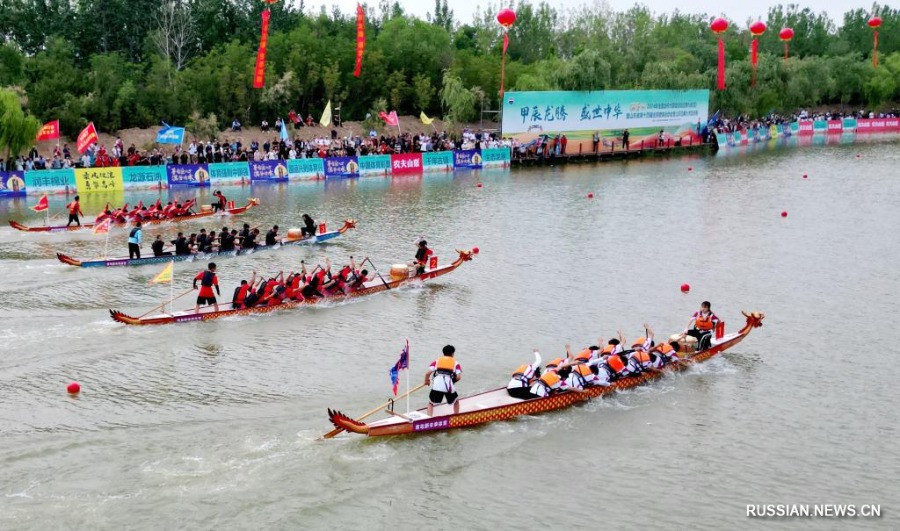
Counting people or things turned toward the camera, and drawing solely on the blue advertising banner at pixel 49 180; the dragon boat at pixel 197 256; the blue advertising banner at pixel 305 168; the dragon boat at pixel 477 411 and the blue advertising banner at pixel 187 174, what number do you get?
3

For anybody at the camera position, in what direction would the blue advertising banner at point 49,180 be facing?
facing the viewer

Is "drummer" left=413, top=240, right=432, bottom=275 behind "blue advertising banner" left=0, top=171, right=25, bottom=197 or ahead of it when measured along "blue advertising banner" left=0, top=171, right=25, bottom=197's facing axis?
ahead

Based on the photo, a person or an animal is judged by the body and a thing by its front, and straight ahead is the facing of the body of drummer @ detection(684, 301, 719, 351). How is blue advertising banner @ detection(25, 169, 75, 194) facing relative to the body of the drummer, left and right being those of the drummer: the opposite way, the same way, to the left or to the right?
to the left

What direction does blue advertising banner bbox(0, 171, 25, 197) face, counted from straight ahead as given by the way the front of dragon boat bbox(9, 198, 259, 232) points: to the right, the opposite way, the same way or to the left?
to the right

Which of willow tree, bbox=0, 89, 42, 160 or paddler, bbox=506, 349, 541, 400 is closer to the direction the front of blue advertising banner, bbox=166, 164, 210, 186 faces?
the paddler

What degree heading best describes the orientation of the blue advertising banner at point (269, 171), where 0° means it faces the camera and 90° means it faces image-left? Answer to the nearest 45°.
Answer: approximately 0°

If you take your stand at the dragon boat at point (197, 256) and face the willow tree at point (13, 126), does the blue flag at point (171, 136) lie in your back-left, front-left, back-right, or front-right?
front-right

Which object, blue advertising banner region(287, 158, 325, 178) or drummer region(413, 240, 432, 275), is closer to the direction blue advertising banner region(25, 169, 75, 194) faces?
the drummer

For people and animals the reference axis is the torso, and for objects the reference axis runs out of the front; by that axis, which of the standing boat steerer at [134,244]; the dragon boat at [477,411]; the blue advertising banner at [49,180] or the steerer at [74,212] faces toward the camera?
the blue advertising banner

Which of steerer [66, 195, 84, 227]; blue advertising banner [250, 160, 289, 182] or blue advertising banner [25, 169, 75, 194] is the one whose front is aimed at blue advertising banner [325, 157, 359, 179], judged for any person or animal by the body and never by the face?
the steerer

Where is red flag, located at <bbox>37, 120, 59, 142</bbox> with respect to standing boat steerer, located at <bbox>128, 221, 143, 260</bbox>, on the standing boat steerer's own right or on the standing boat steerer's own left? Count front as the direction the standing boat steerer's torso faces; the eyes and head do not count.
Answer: on the standing boat steerer's own left

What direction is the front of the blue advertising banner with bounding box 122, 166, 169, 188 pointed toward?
toward the camera

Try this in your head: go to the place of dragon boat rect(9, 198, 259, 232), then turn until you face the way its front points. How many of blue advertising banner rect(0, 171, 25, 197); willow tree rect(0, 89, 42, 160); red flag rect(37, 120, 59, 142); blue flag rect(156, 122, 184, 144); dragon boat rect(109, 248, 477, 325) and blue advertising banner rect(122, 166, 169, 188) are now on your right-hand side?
1

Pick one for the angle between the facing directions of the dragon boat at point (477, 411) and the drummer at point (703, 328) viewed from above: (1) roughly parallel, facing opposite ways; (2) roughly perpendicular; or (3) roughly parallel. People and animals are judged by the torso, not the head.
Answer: roughly parallel, facing opposite ways

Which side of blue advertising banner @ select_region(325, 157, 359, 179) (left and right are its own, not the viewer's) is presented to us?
front

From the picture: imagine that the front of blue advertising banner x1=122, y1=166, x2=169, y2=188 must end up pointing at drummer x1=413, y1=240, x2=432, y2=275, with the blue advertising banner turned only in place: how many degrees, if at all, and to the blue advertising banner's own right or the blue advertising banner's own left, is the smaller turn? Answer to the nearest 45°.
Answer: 0° — it already faces them

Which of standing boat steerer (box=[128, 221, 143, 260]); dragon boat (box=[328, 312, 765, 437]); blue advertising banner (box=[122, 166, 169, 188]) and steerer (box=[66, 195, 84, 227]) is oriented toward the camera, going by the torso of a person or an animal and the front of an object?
the blue advertising banner

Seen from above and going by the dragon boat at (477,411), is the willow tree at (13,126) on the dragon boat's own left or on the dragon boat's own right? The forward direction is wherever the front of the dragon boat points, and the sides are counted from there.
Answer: on the dragon boat's own left
